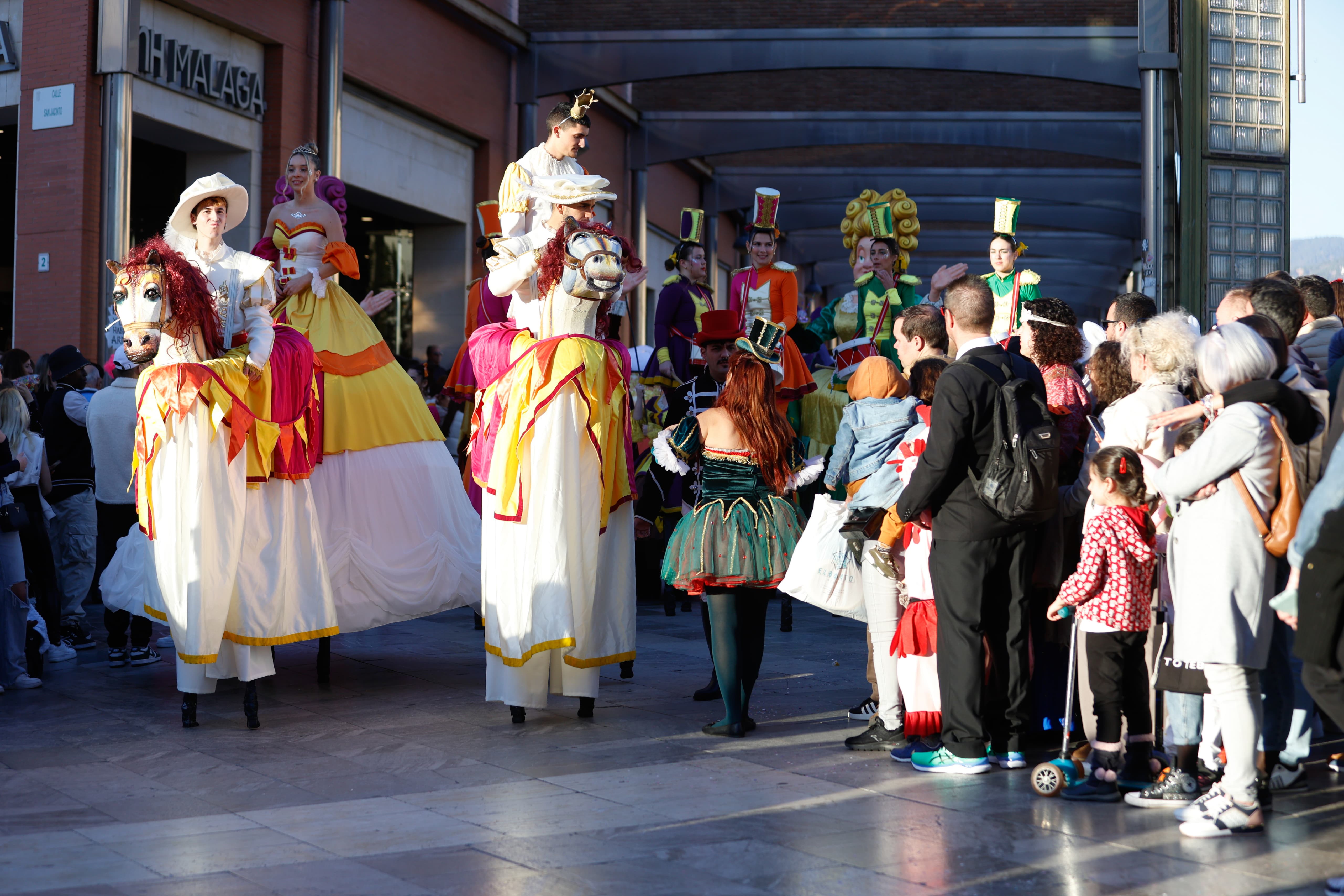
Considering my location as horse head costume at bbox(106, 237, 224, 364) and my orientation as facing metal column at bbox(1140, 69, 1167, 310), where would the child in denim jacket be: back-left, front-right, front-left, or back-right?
front-right

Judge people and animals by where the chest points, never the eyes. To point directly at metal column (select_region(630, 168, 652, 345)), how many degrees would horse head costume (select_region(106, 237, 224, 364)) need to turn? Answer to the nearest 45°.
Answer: approximately 180°

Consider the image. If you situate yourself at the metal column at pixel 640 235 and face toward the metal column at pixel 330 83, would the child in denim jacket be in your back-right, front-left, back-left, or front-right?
front-left

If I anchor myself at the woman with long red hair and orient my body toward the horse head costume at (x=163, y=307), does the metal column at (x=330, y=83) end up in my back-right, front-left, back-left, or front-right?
front-right

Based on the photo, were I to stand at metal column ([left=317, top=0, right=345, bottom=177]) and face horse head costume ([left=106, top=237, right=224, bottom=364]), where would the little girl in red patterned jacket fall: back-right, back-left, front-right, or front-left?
front-left

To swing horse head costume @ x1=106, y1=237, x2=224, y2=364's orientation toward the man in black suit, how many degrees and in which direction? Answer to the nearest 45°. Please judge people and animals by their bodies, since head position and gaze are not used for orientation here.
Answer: approximately 90° to its left

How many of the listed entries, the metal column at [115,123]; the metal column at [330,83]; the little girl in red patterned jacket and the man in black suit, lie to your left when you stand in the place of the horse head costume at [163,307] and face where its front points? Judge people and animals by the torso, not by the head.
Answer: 2

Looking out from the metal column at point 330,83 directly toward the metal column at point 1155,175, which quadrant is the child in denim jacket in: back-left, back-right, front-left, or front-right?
front-right

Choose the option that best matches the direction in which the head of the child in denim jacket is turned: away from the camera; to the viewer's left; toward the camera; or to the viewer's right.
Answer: away from the camera

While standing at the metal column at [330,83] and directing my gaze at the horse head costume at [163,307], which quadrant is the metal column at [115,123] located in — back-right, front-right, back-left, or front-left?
front-right

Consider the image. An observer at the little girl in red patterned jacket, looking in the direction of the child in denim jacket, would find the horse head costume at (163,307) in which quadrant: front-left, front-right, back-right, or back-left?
front-left

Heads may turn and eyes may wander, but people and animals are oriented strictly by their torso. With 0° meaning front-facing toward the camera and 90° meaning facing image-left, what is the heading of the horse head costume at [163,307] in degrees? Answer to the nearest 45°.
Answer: approximately 45°

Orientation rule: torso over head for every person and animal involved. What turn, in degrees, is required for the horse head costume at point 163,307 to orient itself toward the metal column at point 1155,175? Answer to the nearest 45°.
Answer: approximately 180°

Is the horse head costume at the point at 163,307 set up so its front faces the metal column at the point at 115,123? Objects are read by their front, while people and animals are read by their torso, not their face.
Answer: no

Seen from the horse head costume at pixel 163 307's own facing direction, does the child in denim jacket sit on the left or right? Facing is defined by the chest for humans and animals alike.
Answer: on its left

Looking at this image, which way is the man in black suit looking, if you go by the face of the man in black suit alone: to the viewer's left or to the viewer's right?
to the viewer's left

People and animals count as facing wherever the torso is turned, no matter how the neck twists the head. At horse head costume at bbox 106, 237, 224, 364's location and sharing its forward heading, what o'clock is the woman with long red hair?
The woman with long red hair is roughly at 8 o'clock from the horse head costume.

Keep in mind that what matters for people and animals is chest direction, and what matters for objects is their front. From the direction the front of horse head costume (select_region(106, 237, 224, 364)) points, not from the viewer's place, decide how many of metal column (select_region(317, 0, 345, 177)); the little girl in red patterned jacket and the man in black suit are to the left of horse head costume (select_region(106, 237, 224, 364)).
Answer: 2

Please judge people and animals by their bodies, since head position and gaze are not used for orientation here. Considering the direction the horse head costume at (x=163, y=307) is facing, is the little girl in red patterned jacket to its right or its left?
on its left

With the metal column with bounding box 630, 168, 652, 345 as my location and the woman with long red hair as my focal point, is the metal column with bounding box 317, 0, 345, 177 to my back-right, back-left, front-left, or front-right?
front-right

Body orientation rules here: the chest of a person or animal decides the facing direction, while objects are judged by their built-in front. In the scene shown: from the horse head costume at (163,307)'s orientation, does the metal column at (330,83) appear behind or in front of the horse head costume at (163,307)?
behind
